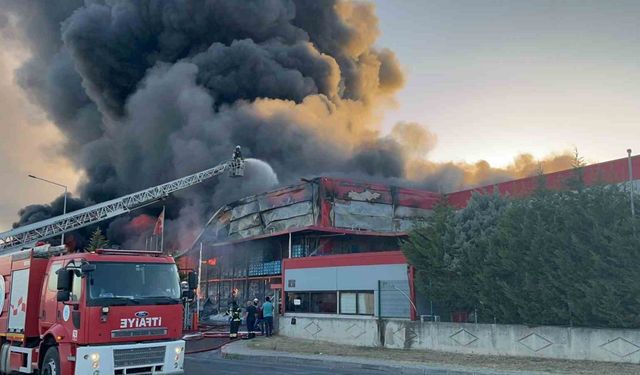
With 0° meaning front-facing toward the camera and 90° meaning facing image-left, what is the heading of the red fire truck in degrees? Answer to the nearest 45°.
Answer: approximately 315°

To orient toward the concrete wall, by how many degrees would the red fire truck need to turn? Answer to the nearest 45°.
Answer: approximately 45° to its left

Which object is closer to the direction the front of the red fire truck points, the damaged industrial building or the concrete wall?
the concrete wall

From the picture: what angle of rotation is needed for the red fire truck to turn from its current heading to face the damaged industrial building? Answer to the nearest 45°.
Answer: approximately 90° to its left
